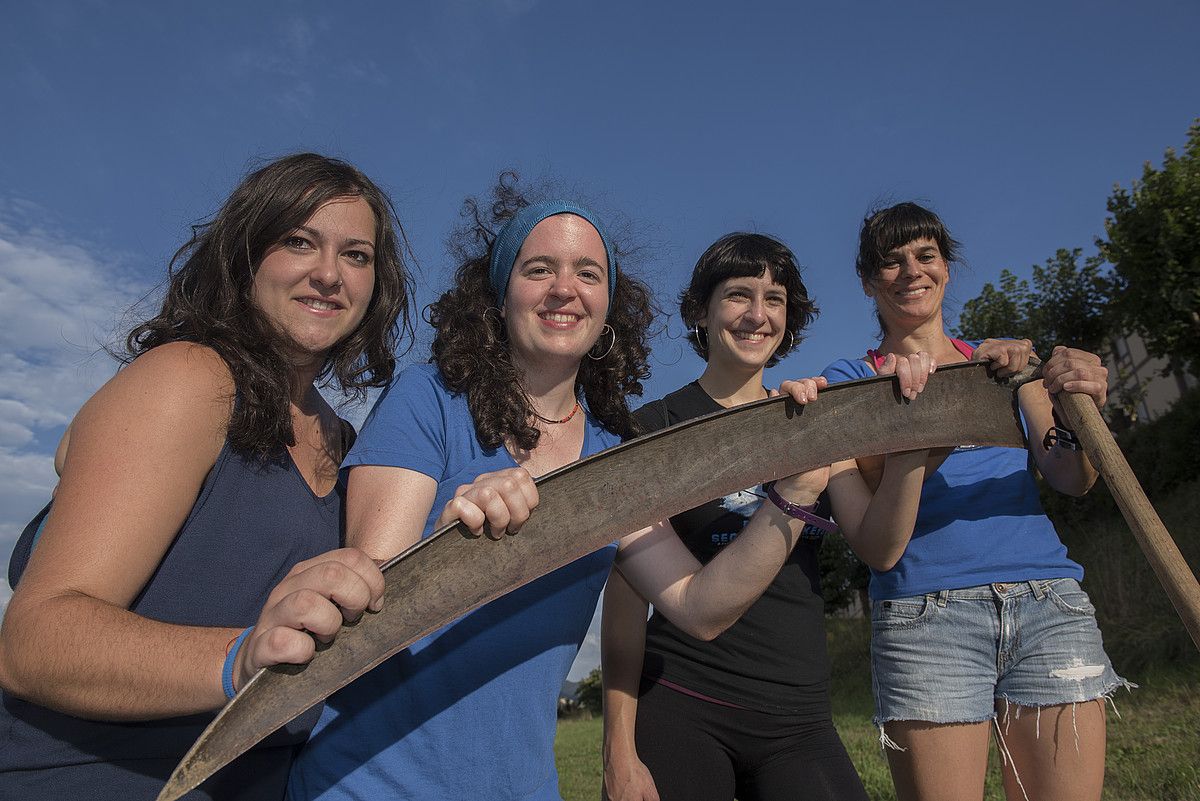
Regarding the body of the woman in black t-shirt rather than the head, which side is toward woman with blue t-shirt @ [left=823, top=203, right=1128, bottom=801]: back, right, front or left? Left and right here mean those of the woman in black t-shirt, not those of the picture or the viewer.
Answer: left

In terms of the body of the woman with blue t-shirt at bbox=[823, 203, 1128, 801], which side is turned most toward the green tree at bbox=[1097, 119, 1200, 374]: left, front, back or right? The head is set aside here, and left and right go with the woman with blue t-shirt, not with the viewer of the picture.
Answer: back

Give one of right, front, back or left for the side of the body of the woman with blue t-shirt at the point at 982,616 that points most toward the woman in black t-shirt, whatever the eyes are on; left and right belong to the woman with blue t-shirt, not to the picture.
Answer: right

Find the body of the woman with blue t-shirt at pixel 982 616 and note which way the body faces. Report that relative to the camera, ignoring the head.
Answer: toward the camera

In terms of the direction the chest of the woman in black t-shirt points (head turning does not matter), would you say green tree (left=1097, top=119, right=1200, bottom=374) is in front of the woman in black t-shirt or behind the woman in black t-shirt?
behind

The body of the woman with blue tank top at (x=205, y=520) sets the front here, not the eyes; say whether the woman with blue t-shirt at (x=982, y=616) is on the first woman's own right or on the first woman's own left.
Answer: on the first woman's own left

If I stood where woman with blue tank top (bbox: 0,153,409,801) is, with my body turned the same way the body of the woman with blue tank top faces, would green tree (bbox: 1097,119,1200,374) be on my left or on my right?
on my left

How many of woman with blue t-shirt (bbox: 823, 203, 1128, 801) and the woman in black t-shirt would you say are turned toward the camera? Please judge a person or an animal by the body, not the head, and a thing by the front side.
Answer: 2

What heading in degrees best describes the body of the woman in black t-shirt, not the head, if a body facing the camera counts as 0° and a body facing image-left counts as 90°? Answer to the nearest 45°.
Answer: approximately 0°

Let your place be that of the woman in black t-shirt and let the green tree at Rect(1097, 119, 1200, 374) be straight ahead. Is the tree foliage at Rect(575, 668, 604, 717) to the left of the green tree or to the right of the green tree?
left

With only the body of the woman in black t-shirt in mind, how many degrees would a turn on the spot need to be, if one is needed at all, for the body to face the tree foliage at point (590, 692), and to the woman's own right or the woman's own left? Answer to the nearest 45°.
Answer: approximately 180°
